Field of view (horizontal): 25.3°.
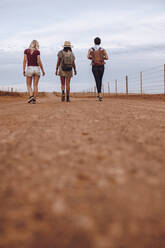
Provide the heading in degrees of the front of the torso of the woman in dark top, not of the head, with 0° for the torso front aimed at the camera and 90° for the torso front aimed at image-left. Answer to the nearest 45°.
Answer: approximately 180°

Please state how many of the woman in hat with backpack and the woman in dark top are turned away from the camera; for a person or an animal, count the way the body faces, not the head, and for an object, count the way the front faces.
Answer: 2

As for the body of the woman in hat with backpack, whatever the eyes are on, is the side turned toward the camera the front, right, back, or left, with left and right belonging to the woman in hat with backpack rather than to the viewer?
back
